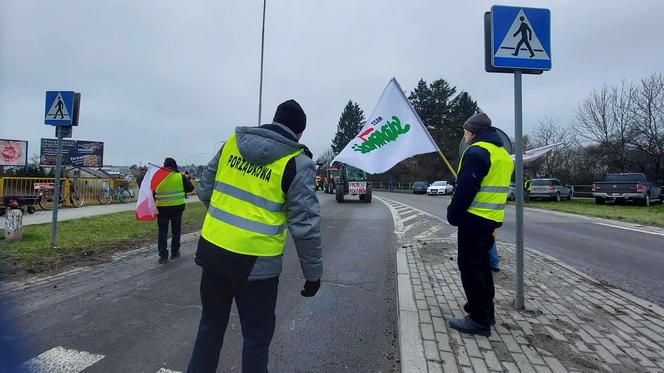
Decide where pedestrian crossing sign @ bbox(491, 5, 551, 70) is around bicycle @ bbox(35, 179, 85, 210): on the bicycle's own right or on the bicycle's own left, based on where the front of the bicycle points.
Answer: on the bicycle's own right

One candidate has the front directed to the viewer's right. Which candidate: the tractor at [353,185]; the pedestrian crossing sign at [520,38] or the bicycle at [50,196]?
the bicycle

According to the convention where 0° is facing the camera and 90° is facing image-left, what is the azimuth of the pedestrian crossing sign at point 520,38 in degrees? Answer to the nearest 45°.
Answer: approximately 0°

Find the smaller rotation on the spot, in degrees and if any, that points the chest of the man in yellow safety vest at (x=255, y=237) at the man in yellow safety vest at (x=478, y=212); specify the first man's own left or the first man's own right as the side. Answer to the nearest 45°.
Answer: approximately 45° to the first man's own right

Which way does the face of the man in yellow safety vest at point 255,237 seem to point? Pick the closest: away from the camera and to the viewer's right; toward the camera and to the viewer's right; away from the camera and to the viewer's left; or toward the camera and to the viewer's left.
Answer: away from the camera and to the viewer's right

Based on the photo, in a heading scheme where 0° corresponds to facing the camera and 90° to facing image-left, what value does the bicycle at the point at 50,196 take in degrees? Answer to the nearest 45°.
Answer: approximately 270°

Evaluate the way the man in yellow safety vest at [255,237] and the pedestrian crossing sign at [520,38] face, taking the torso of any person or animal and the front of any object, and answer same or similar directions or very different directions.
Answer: very different directions
